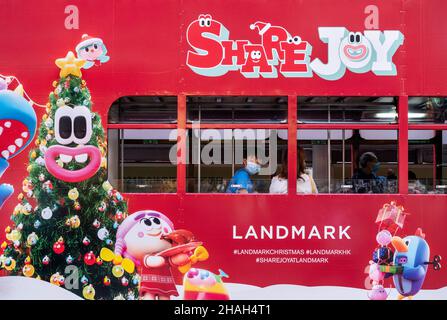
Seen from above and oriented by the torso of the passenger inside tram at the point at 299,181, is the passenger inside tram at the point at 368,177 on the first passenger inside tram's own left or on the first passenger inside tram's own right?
on the first passenger inside tram's own right

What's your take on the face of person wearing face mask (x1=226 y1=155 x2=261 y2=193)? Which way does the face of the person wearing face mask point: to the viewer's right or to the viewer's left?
to the viewer's right

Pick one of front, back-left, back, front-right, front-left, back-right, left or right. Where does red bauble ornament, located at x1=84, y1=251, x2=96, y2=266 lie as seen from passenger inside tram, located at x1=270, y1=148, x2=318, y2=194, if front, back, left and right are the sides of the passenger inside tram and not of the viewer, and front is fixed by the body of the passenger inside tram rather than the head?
left
